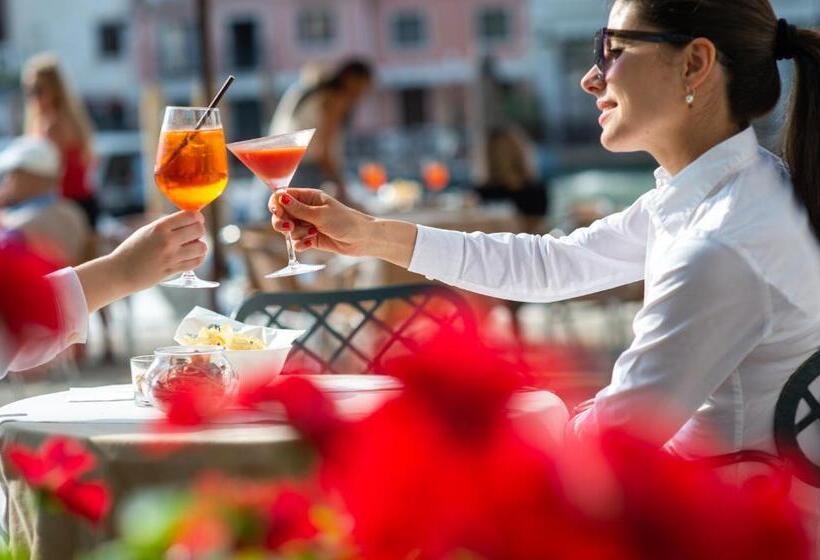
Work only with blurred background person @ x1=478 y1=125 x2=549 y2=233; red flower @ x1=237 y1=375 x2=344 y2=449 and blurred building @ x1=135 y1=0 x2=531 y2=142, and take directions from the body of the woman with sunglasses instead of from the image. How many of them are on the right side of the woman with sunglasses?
2

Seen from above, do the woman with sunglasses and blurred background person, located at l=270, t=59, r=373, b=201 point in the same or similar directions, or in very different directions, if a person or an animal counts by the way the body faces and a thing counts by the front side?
very different directions

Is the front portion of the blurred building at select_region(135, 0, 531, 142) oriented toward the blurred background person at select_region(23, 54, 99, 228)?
yes

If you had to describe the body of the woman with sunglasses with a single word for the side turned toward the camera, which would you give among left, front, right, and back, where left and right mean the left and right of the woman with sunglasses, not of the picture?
left

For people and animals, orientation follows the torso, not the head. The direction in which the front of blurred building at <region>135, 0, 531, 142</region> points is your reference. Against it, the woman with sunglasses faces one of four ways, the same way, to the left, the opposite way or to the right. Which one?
to the right

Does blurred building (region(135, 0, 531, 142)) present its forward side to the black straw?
yes

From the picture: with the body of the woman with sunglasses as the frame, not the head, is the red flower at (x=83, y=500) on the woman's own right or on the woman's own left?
on the woman's own left

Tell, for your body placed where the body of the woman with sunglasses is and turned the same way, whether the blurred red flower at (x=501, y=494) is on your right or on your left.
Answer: on your left

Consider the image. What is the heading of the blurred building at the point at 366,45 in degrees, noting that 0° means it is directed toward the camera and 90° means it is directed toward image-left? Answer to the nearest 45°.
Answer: approximately 0°

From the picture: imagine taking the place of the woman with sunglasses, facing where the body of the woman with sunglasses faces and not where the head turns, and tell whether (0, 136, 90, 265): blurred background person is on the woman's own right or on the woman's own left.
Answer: on the woman's own right
